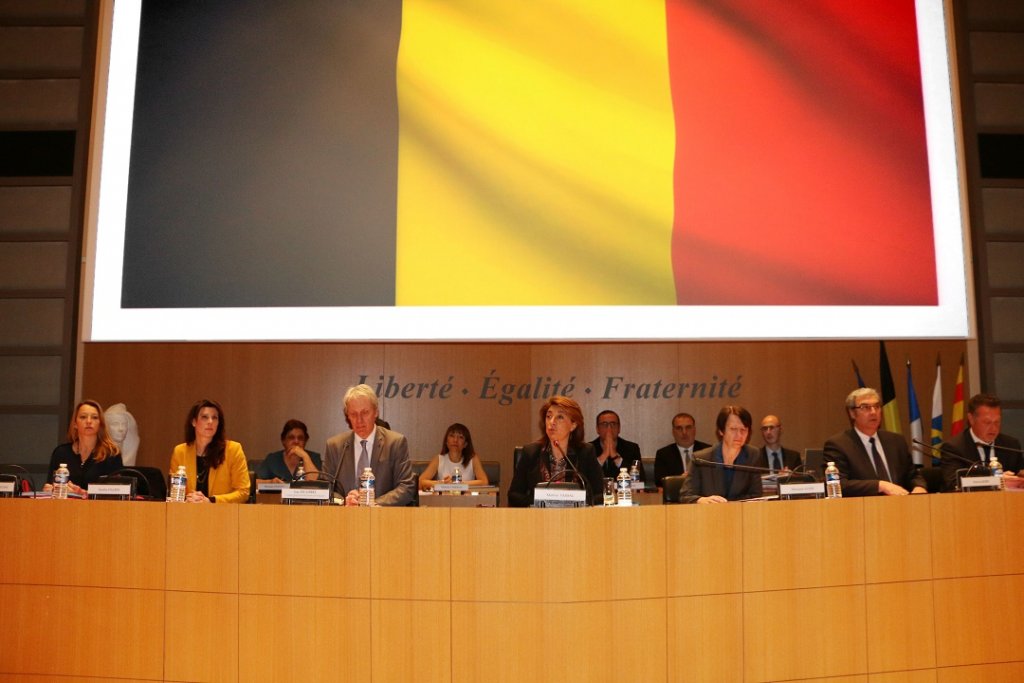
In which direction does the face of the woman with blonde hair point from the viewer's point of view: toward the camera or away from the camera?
toward the camera

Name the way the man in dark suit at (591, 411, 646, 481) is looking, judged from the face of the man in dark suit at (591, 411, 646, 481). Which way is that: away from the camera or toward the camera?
toward the camera

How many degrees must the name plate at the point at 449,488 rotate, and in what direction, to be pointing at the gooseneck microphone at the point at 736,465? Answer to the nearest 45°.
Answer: approximately 90° to its left

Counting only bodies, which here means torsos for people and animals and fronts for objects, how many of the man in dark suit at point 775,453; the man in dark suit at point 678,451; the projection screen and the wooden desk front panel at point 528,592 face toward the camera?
4

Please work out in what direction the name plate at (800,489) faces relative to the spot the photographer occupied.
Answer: facing the viewer

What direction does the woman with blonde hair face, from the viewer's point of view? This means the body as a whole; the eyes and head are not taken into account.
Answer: toward the camera

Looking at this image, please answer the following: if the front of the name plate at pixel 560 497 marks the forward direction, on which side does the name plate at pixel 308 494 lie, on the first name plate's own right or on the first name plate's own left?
on the first name plate's own right

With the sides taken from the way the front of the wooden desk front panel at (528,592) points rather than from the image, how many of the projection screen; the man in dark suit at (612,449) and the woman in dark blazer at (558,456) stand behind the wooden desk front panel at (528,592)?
3

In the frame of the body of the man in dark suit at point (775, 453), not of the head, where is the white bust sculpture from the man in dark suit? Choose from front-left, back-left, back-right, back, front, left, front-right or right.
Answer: right

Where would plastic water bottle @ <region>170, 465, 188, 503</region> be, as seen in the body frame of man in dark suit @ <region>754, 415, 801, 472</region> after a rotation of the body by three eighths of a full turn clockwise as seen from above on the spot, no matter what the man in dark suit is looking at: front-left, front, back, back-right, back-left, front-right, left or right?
left

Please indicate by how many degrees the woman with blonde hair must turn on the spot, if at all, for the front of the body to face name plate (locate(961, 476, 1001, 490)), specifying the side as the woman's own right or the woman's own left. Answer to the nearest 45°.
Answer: approximately 45° to the woman's own left

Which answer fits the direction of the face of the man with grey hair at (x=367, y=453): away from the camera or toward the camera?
toward the camera
